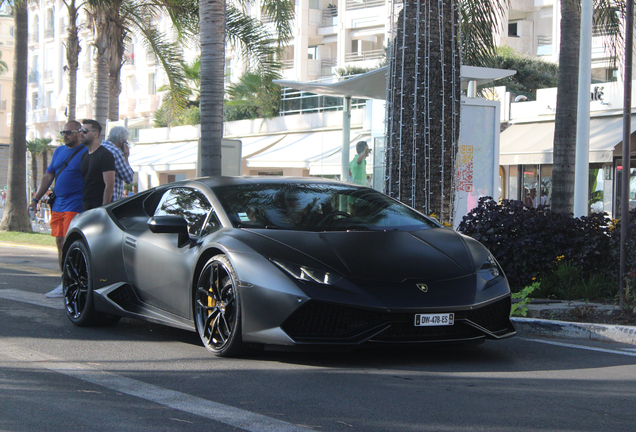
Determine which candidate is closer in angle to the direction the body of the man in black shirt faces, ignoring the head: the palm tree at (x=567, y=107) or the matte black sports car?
the matte black sports car

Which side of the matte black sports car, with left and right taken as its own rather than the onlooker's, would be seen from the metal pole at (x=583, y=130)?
left

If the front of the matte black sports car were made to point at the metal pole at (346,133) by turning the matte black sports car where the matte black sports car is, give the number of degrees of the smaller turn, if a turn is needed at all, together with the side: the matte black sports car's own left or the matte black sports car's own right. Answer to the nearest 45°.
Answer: approximately 135° to the matte black sports car's own left

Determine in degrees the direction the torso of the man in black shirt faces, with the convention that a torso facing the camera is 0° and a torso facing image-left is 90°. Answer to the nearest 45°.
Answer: approximately 45°

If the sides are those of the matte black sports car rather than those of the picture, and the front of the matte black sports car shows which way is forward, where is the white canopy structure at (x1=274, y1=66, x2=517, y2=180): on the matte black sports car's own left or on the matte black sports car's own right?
on the matte black sports car's own left

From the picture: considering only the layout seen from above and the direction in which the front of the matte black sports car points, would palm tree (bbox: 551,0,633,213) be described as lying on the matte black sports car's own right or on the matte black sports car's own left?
on the matte black sports car's own left

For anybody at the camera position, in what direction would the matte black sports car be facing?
facing the viewer and to the right of the viewer
